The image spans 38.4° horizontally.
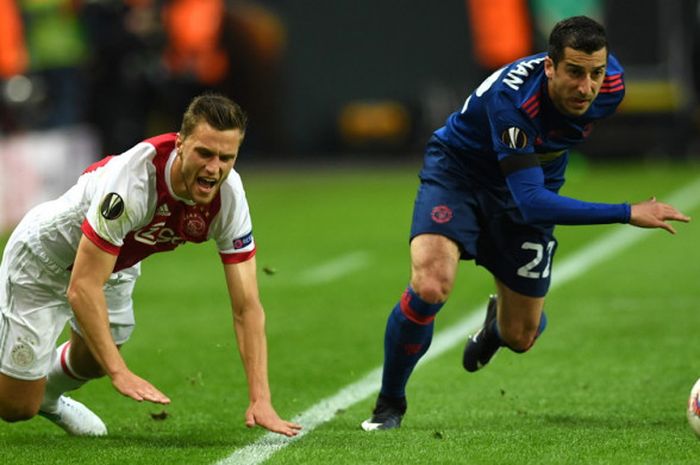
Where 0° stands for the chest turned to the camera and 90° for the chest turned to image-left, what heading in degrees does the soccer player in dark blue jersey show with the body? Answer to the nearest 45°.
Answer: approximately 315°

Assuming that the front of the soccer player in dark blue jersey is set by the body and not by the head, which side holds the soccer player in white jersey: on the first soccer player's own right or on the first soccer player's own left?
on the first soccer player's own right

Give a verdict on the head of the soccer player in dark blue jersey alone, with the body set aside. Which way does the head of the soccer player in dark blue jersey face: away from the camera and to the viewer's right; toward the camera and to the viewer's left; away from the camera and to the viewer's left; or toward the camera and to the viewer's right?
toward the camera and to the viewer's right
